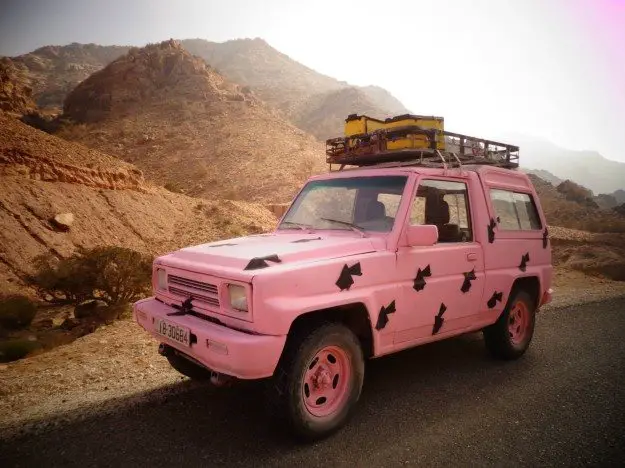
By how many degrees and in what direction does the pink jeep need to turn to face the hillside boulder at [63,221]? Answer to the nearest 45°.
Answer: approximately 90° to its right

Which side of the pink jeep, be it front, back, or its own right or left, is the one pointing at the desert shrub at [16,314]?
right

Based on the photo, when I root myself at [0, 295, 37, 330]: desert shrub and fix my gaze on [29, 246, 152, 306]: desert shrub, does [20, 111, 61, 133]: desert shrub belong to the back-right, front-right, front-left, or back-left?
front-left

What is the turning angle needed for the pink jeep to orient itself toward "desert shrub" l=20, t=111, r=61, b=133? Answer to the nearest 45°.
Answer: approximately 90° to its right

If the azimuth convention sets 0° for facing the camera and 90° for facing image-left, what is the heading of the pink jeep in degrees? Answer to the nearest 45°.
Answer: approximately 45°

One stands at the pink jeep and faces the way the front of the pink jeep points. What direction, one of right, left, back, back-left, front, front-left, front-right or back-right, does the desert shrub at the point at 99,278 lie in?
right

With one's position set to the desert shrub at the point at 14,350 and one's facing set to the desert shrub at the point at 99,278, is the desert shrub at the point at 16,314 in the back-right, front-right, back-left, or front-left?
front-left
